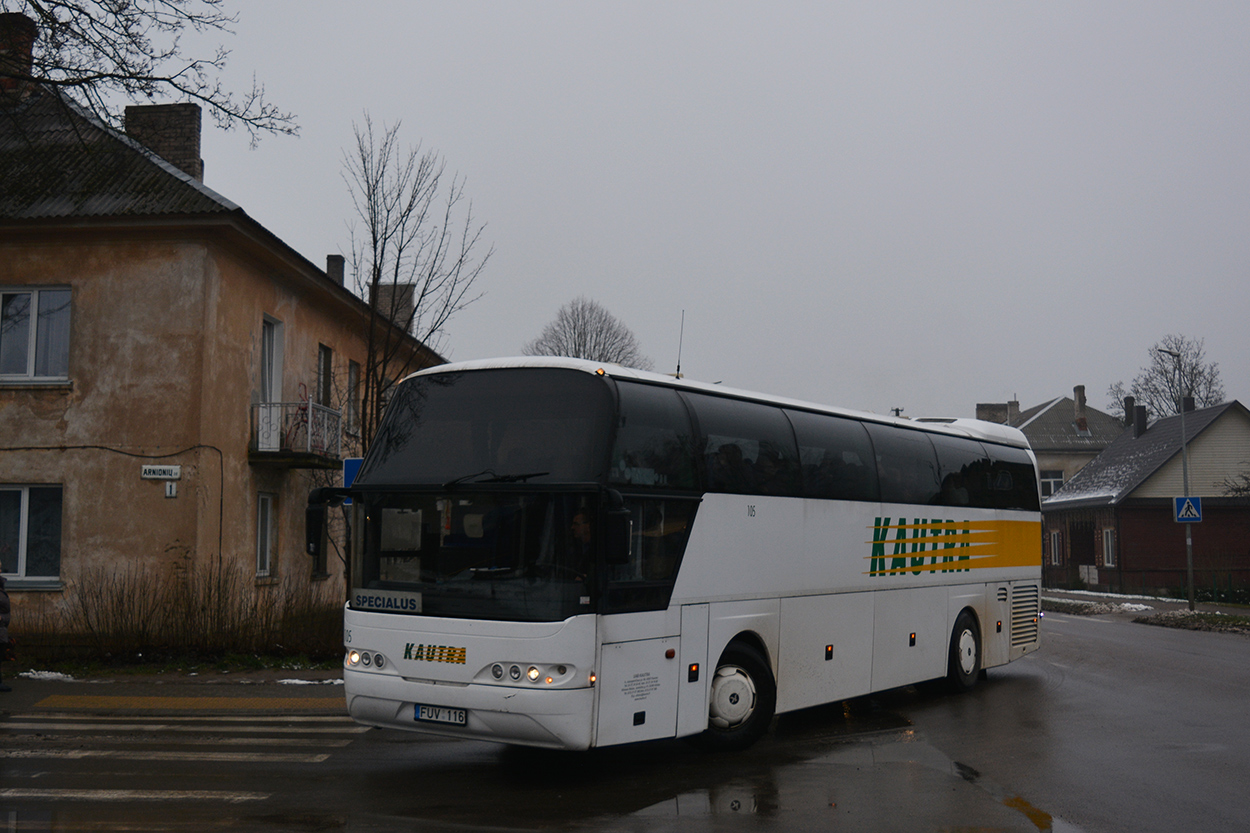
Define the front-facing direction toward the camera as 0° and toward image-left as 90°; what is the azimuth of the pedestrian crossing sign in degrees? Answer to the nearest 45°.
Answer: approximately 0°

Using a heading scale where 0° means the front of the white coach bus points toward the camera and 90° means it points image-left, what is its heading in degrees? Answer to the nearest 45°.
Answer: approximately 45°

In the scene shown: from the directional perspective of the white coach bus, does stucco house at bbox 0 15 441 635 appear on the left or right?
on its right
